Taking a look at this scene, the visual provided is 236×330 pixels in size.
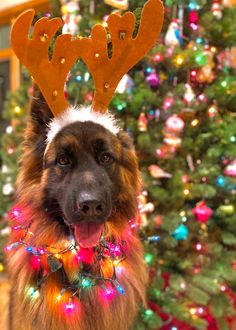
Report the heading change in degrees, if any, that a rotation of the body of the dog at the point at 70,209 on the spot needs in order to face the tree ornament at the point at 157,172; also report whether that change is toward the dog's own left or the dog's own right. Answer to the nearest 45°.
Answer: approximately 135° to the dog's own left

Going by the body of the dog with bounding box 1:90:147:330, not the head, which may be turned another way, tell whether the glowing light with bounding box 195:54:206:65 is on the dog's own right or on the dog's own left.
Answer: on the dog's own left

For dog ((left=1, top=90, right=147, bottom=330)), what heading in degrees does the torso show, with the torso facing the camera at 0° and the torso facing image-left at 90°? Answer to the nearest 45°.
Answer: approximately 0°

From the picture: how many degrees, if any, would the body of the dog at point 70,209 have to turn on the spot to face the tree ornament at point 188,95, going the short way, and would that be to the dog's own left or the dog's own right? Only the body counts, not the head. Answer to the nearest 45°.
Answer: approximately 135° to the dog's own left

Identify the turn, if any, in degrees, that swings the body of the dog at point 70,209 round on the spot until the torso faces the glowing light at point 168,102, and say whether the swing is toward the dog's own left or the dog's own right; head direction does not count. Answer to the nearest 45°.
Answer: approximately 135° to the dog's own left

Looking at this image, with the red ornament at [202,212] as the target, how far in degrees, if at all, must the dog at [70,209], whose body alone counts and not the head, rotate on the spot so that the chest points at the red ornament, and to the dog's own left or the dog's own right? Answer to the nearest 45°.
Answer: approximately 135° to the dog's own left

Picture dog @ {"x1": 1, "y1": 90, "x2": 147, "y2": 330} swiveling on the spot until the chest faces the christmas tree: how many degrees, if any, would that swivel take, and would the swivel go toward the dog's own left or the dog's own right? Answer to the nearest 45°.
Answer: approximately 135° to the dog's own left
